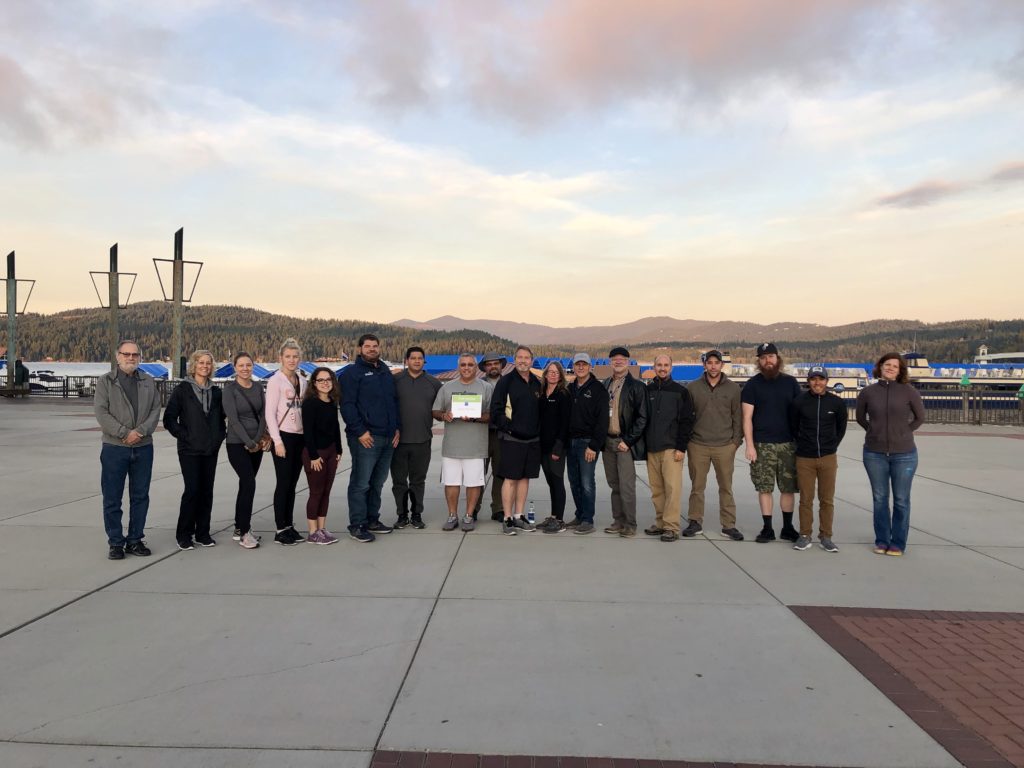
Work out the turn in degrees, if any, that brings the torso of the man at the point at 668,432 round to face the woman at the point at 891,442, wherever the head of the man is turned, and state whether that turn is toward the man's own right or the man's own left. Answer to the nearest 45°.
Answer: approximately 135° to the man's own left

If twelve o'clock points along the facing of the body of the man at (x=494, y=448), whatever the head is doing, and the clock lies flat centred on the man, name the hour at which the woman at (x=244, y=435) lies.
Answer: The woman is roughly at 2 o'clock from the man.

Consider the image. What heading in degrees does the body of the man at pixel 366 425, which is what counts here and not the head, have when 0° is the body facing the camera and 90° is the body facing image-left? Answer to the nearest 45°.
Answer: approximately 315°

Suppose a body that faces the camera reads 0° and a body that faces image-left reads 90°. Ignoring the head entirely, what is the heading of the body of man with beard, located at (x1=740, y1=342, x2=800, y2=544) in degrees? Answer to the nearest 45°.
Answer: approximately 0°

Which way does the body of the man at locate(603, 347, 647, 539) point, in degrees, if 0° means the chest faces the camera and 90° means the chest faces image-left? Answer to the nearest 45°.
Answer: approximately 45°

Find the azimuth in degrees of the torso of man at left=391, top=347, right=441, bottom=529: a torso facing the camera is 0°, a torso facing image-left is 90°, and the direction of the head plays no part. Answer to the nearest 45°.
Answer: approximately 0°
